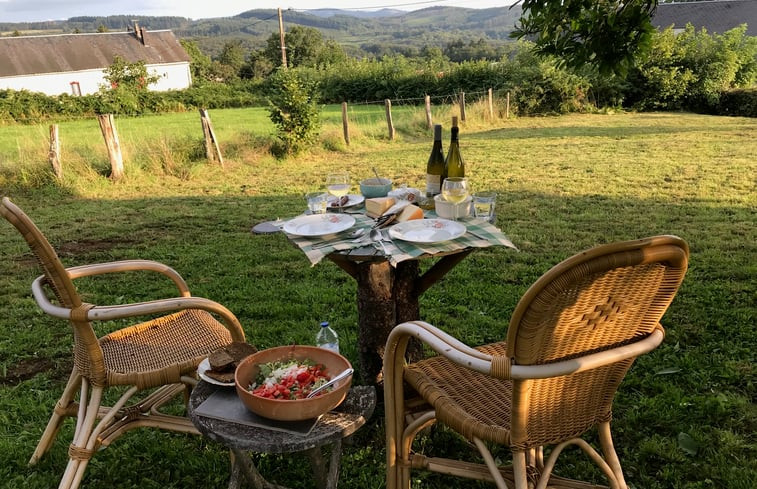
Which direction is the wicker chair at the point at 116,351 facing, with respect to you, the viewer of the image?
facing away from the viewer and to the right of the viewer

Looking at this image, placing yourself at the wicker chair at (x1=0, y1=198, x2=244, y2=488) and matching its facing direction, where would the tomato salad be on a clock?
The tomato salad is roughly at 3 o'clock from the wicker chair.

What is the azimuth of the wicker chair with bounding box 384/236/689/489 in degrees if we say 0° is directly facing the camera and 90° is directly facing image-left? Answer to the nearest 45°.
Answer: approximately 135°

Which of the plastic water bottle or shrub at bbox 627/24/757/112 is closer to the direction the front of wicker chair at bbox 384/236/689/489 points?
the plastic water bottle

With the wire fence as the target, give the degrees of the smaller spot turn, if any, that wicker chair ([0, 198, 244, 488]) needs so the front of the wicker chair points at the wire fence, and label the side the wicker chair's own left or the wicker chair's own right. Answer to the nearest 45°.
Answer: approximately 45° to the wicker chair's own left

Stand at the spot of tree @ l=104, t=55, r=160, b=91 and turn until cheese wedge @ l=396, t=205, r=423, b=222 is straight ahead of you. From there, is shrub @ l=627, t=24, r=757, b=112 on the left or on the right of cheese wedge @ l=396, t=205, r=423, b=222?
left
